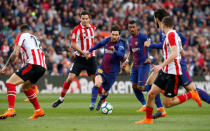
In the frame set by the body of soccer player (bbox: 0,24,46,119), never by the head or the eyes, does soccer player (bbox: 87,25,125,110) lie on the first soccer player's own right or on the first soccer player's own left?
on the first soccer player's own right

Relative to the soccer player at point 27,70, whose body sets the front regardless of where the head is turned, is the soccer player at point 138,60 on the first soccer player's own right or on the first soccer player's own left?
on the first soccer player's own right

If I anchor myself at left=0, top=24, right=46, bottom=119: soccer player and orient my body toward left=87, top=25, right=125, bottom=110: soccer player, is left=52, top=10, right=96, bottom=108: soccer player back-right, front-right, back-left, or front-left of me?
front-left

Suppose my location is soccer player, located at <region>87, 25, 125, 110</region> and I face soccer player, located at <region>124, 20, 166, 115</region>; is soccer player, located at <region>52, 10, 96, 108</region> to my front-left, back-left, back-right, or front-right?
back-left
